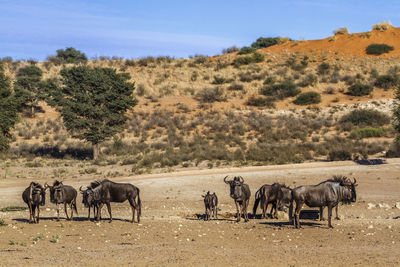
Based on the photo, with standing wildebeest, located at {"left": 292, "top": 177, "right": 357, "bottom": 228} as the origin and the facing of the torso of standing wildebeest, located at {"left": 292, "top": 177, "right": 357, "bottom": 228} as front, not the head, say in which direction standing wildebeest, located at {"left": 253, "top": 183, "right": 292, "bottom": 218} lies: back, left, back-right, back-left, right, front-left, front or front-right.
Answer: back-left

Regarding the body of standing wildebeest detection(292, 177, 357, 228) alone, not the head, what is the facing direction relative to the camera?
to the viewer's right

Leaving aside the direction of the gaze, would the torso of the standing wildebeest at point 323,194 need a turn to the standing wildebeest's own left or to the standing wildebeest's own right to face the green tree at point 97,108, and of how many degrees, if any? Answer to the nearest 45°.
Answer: approximately 135° to the standing wildebeest's own left

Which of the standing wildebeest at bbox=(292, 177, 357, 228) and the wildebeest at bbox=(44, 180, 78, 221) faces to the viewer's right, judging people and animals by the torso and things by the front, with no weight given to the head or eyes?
the standing wildebeest

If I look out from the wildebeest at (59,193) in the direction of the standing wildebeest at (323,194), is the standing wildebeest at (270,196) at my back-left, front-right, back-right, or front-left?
front-left

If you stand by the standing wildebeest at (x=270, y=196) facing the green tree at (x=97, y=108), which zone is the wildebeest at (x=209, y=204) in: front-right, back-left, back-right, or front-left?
front-left

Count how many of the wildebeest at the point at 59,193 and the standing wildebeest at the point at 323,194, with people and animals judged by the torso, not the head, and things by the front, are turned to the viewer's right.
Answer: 1

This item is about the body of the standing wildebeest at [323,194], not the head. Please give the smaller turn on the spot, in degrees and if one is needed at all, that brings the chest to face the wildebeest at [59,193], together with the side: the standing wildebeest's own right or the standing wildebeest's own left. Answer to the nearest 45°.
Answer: approximately 180°

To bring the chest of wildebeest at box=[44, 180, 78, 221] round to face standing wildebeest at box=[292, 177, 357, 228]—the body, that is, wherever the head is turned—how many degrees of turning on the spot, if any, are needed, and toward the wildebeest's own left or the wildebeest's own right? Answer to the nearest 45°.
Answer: approximately 90° to the wildebeest's own left

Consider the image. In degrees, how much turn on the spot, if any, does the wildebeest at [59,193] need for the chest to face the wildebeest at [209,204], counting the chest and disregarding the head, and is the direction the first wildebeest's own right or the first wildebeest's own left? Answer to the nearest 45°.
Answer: approximately 135° to the first wildebeest's own left

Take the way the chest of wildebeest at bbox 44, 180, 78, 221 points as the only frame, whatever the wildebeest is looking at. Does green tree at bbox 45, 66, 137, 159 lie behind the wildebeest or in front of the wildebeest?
behind
